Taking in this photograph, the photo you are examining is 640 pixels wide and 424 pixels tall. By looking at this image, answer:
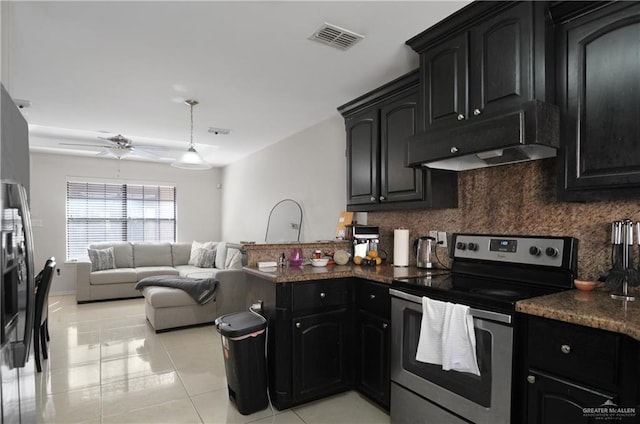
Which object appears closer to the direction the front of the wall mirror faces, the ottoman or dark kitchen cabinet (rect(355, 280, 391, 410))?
the ottoman

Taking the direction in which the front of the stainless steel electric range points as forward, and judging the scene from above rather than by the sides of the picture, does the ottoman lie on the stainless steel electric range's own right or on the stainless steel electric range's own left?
on the stainless steel electric range's own right

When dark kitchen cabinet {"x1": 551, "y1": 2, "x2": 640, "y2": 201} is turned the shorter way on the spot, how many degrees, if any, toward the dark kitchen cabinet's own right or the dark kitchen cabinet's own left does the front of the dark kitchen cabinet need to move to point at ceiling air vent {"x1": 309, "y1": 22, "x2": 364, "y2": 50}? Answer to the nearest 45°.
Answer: approximately 45° to the dark kitchen cabinet's own right

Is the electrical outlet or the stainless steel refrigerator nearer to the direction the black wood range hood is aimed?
the stainless steel refrigerator

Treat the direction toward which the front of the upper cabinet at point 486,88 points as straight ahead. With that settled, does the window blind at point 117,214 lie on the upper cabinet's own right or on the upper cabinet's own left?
on the upper cabinet's own right

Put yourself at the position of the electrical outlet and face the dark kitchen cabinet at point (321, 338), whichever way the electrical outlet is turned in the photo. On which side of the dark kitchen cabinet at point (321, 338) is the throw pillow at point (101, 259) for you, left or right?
right

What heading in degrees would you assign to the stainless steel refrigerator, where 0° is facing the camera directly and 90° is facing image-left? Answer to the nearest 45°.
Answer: approximately 270°

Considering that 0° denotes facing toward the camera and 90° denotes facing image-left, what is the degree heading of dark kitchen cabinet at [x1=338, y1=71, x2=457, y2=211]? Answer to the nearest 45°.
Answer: approximately 45°

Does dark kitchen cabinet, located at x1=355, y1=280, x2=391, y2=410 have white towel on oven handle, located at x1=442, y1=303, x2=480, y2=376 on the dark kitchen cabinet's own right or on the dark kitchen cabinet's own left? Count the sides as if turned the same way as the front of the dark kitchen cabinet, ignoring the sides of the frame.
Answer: on the dark kitchen cabinet's own left

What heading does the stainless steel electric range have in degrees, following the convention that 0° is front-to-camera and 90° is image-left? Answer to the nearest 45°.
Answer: approximately 45°
